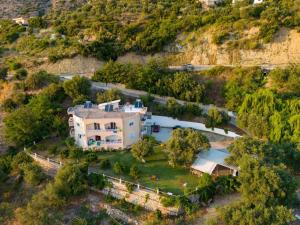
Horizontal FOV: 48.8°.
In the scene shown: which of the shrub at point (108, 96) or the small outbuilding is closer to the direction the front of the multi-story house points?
the small outbuilding

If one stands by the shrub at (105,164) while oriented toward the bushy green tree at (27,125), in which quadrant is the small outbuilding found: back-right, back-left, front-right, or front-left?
back-right

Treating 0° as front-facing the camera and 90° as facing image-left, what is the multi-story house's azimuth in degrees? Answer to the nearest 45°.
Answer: approximately 0°

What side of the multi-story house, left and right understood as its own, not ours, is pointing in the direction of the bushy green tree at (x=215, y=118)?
left

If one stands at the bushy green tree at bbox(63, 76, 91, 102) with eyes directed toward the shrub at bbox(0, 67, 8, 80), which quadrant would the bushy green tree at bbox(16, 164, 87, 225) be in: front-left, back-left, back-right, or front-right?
back-left

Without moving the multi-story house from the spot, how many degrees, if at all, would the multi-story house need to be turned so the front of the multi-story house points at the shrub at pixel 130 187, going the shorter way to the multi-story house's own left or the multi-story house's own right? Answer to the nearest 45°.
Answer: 0° — it already faces it

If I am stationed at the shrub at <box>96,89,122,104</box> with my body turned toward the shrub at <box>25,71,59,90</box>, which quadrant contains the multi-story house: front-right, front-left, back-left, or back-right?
back-left

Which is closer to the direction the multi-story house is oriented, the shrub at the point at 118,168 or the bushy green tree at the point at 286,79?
the shrub

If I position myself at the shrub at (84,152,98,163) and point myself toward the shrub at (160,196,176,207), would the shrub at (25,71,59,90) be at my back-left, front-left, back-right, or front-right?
back-left

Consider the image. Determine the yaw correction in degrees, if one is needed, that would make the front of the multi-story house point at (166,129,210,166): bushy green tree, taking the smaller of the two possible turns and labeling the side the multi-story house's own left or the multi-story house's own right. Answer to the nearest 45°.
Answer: approximately 45° to the multi-story house's own left

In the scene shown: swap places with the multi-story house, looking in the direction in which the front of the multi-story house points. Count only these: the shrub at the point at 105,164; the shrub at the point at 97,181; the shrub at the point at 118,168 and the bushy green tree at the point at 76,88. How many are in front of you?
3

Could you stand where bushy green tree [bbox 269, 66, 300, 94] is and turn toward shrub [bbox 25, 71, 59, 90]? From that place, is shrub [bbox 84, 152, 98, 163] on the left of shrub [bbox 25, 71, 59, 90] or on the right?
left

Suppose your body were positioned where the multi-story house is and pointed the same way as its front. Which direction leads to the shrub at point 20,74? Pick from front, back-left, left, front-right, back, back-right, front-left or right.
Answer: back-right

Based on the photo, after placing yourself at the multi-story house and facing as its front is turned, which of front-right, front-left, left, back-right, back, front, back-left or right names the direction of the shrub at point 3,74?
back-right

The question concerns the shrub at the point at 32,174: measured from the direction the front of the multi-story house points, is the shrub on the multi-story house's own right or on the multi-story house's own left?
on the multi-story house's own right
